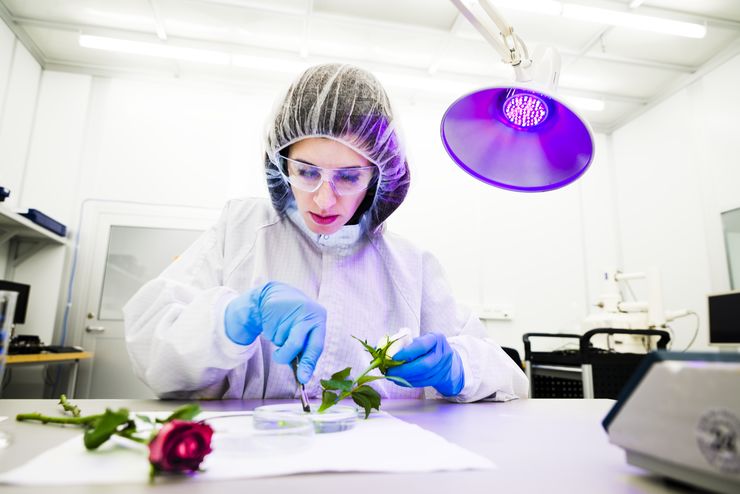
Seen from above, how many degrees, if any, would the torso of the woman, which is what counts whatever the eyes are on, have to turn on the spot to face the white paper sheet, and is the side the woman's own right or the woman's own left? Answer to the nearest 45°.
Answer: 0° — they already face it

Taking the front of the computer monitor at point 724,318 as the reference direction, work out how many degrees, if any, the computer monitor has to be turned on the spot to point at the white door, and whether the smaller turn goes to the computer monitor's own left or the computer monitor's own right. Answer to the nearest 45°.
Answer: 0° — it already faces it

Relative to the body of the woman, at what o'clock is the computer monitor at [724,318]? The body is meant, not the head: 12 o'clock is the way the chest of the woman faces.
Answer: The computer monitor is roughly at 8 o'clock from the woman.

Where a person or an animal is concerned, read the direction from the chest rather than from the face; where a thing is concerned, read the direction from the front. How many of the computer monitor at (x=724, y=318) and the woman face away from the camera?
0

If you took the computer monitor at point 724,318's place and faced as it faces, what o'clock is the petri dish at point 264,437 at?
The petri dish is roughly at 11 o'clock from the computer monitor.

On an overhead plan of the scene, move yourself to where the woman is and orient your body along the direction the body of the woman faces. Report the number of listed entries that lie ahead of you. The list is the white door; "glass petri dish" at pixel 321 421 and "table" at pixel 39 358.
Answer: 1

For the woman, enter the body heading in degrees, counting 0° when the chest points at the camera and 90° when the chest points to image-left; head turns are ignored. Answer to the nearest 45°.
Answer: approximately 0°

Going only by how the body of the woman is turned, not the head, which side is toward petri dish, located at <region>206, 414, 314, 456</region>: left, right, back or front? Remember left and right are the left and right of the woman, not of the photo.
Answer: front

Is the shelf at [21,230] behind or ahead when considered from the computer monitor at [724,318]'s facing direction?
ahead

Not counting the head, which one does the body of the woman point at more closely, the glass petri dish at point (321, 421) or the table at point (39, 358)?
the glass petri dish

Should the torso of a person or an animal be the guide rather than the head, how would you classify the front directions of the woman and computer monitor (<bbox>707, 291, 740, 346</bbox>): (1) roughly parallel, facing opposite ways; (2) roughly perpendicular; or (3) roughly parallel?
roughly perpendicular

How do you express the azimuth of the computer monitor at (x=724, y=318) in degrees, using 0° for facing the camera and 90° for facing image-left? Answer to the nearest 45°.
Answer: approximately 45°

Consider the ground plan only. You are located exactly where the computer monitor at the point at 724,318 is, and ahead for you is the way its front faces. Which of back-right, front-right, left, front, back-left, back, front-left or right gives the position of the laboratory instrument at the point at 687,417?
front-left

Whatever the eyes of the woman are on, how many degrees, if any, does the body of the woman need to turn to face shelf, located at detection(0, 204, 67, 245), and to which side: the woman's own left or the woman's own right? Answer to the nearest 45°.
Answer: approximately 135° to the woman's own right

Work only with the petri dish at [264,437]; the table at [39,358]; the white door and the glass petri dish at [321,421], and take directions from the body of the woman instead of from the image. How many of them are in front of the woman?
2

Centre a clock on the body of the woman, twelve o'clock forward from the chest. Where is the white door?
The white door is roughly at 5 o'clock from the woman.
